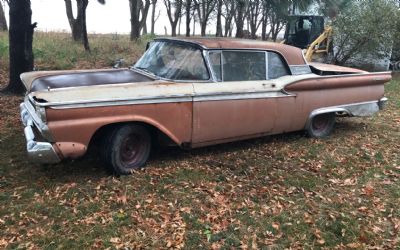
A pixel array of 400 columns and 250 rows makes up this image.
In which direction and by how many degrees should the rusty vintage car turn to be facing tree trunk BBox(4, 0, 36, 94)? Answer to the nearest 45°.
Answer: approximately 90° to its right

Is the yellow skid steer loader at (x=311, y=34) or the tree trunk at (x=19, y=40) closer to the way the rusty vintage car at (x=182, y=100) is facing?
the tree trunk

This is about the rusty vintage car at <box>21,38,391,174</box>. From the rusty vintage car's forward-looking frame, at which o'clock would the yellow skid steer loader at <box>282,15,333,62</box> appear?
The yellow skid steer loader is roughly at 5 o'clock from the rusty vintage car.

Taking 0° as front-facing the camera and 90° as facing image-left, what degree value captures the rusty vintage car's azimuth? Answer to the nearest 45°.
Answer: approximately 45°
